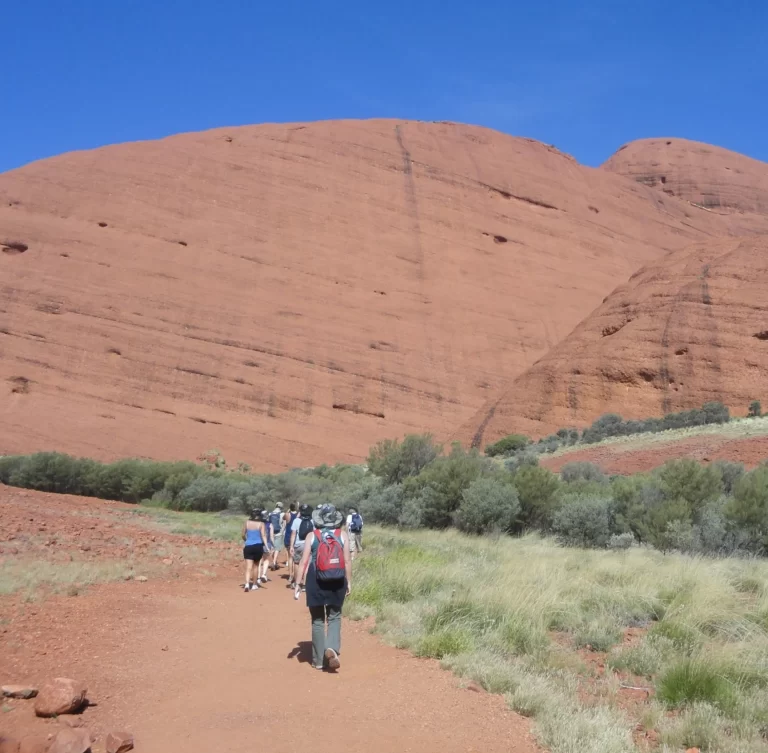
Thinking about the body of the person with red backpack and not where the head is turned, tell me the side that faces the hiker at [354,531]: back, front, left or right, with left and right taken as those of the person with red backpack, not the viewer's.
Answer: front

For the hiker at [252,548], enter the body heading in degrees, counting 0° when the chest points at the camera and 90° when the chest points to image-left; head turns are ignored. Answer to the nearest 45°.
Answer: approximately 180°

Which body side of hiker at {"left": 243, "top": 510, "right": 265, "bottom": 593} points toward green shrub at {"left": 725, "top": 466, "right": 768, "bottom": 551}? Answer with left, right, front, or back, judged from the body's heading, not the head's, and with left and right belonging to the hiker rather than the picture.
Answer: right

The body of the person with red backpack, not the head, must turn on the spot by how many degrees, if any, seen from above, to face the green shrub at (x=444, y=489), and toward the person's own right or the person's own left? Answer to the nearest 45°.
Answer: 0° — they already face it

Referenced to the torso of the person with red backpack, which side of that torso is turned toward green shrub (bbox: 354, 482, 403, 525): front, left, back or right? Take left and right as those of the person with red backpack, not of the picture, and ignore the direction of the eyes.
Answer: front

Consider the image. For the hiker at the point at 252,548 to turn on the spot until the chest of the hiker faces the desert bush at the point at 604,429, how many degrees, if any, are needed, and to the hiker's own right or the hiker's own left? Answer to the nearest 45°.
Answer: approximately 45° to the hiker's own right

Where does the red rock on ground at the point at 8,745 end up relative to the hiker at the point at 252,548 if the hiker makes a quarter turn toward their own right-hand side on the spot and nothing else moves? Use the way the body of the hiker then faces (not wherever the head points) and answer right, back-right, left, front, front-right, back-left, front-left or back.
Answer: right

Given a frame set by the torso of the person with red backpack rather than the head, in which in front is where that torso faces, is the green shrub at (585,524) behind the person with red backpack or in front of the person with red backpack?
in front

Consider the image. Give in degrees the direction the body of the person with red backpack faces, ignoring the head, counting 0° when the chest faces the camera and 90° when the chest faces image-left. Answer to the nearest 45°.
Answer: approximately 180°

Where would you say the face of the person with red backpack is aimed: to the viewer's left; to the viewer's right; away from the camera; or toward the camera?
away from the camera

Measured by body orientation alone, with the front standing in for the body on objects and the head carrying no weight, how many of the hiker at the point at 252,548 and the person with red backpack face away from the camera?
2

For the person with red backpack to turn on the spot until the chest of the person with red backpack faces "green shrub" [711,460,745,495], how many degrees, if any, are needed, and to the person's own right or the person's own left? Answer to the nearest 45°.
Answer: approximately 45° to the person's own right

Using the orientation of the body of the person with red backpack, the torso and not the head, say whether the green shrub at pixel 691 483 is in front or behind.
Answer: in front
